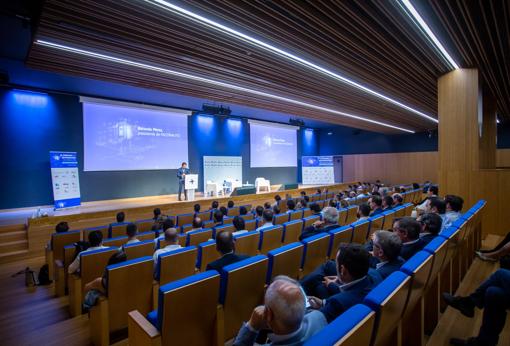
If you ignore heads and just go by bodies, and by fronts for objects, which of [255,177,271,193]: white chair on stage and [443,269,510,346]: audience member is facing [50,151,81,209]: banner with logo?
the audience member

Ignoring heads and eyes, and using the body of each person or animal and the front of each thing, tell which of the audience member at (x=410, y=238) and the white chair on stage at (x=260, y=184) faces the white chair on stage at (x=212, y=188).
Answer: the audience member

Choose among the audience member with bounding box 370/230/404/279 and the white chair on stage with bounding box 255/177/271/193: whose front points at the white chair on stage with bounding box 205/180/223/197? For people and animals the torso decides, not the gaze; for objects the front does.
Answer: the audience member

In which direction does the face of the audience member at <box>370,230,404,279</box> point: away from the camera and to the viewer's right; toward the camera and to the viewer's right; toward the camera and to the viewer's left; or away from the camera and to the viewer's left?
away from the camera and to the viewer's left

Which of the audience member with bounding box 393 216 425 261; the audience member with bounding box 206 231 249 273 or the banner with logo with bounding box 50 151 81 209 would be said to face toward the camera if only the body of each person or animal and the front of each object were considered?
the banner with logo

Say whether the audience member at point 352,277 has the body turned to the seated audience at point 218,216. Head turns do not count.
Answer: yes

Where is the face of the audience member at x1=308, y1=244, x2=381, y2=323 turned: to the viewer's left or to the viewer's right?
to the viewer's left

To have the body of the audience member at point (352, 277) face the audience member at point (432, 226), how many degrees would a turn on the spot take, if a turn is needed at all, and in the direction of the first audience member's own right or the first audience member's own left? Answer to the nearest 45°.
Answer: approximately 90° to the first audience member's own right

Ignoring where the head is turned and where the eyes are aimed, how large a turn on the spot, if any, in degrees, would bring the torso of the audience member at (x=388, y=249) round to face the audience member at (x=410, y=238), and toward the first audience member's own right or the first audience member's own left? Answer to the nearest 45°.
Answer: approximately 45° to the first audience member's own right

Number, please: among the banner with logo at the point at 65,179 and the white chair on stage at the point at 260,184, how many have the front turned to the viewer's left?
0

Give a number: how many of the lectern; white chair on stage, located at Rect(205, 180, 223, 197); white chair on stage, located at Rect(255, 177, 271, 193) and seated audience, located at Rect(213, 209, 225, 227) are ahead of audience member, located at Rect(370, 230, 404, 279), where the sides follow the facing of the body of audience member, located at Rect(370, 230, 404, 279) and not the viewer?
4

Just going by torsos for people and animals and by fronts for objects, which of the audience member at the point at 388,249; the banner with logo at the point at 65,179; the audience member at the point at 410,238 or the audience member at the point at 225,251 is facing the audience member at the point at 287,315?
the banner with logo

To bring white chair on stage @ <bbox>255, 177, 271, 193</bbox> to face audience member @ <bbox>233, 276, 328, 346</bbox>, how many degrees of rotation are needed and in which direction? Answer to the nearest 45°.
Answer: approximately 45° to its right

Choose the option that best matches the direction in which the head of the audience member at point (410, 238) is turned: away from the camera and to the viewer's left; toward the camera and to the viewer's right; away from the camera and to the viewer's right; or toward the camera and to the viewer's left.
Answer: away from the camera and to the viewer's left

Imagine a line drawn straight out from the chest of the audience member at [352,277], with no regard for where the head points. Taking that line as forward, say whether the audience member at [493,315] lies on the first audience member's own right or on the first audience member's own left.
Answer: on the first audience member's own right
